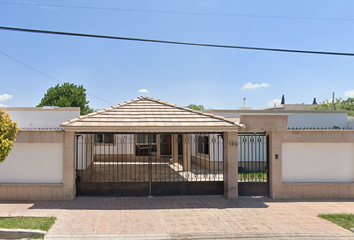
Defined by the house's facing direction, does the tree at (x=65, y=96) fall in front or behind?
behind

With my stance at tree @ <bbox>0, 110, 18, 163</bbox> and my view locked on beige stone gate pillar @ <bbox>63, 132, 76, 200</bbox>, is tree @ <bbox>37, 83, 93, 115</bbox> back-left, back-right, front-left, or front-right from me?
front-left

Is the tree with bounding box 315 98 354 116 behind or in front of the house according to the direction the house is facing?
behind

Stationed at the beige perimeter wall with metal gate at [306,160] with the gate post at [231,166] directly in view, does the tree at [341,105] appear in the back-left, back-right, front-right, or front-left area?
back-right

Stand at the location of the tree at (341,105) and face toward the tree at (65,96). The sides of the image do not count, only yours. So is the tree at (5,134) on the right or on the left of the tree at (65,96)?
left

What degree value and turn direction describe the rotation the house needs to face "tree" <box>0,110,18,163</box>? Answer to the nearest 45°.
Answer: approximately 45° to its right

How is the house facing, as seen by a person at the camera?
facing the viewer
